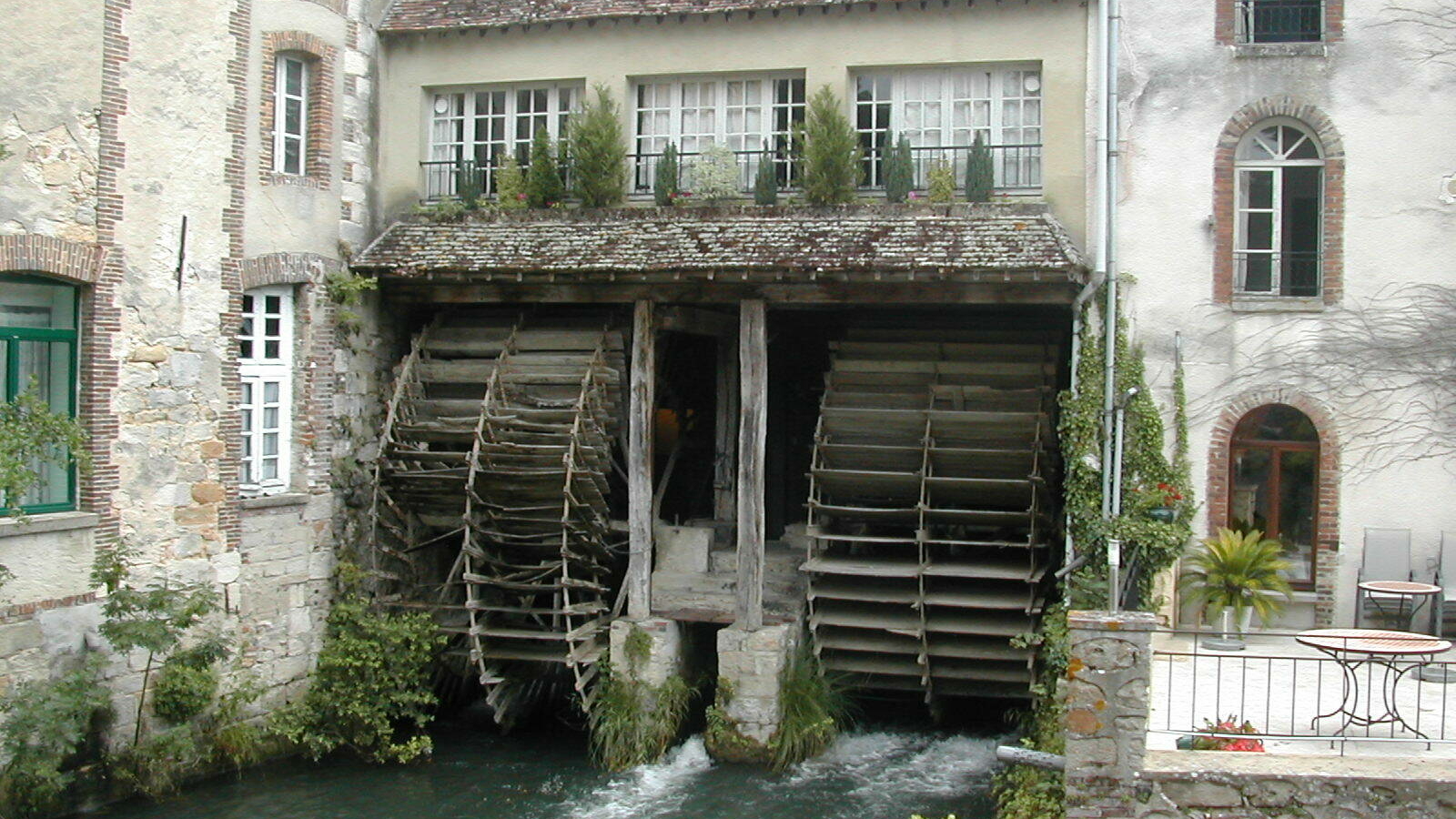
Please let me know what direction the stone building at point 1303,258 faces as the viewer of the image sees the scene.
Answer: facing the viewer

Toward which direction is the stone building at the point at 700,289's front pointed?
toward the camera

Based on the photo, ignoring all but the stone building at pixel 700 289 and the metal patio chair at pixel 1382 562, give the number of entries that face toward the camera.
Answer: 2

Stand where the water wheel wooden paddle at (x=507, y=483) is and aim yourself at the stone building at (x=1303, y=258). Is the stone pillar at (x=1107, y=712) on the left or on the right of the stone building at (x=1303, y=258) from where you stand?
right

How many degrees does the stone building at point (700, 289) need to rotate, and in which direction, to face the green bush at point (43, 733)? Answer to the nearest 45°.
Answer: approximately 45° to its right

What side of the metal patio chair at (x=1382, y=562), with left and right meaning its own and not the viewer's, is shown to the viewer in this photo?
front

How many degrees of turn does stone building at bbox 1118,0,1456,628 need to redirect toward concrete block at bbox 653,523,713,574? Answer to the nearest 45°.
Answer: approximately 90° to its right
